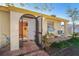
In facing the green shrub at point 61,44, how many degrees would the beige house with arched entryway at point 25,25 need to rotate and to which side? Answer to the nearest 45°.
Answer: approximately 45° to its left

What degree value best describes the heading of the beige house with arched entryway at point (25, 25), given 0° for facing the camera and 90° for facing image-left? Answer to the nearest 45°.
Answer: approximately 315°
